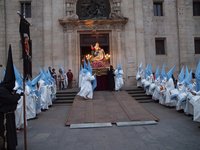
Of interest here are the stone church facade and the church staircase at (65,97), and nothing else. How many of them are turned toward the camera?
2

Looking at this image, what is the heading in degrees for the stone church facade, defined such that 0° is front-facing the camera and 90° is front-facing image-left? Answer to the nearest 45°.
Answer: approximately 0°

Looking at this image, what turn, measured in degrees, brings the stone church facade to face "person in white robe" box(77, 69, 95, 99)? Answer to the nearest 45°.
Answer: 0° — it already faces them

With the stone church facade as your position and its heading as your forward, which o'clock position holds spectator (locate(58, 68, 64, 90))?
The spectator is roughly at 2 o'clock from the stone church facade.

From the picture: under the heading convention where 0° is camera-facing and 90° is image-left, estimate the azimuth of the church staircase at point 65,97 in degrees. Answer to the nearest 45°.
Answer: approximately 0°

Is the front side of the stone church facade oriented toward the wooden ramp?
yes

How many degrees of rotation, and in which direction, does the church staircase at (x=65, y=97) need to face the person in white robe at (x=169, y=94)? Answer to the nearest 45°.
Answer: approximately 45° to its left

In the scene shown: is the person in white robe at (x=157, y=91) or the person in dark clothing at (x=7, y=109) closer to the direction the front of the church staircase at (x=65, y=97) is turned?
the person in dark clothing
